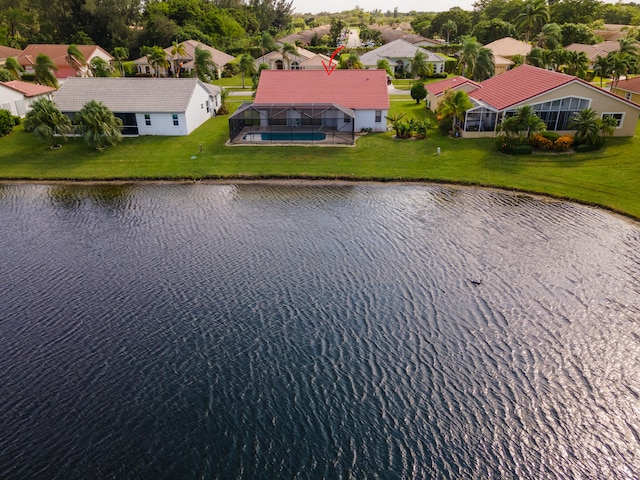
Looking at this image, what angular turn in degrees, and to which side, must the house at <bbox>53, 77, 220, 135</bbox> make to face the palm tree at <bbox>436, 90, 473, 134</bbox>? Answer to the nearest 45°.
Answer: approximately 135° to its right

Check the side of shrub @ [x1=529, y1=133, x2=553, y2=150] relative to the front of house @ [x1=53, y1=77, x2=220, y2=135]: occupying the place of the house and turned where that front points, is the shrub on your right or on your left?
on your right

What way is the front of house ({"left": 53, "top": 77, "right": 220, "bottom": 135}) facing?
away from the camera

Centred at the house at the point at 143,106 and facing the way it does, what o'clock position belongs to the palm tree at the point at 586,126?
The palm tree is roughly at 4 o'clock from the house.

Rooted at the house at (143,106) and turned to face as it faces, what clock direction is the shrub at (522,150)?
The shrub is roughly at 4 o'clock from the house.

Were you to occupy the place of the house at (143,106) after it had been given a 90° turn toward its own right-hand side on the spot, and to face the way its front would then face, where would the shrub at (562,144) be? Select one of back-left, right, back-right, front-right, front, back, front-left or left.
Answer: front-right

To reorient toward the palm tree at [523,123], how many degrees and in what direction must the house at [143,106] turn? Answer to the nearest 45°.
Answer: approximately 135° to its right

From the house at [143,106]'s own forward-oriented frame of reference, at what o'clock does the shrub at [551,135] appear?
The shrub is roughly at 4 o'clock from the house.
